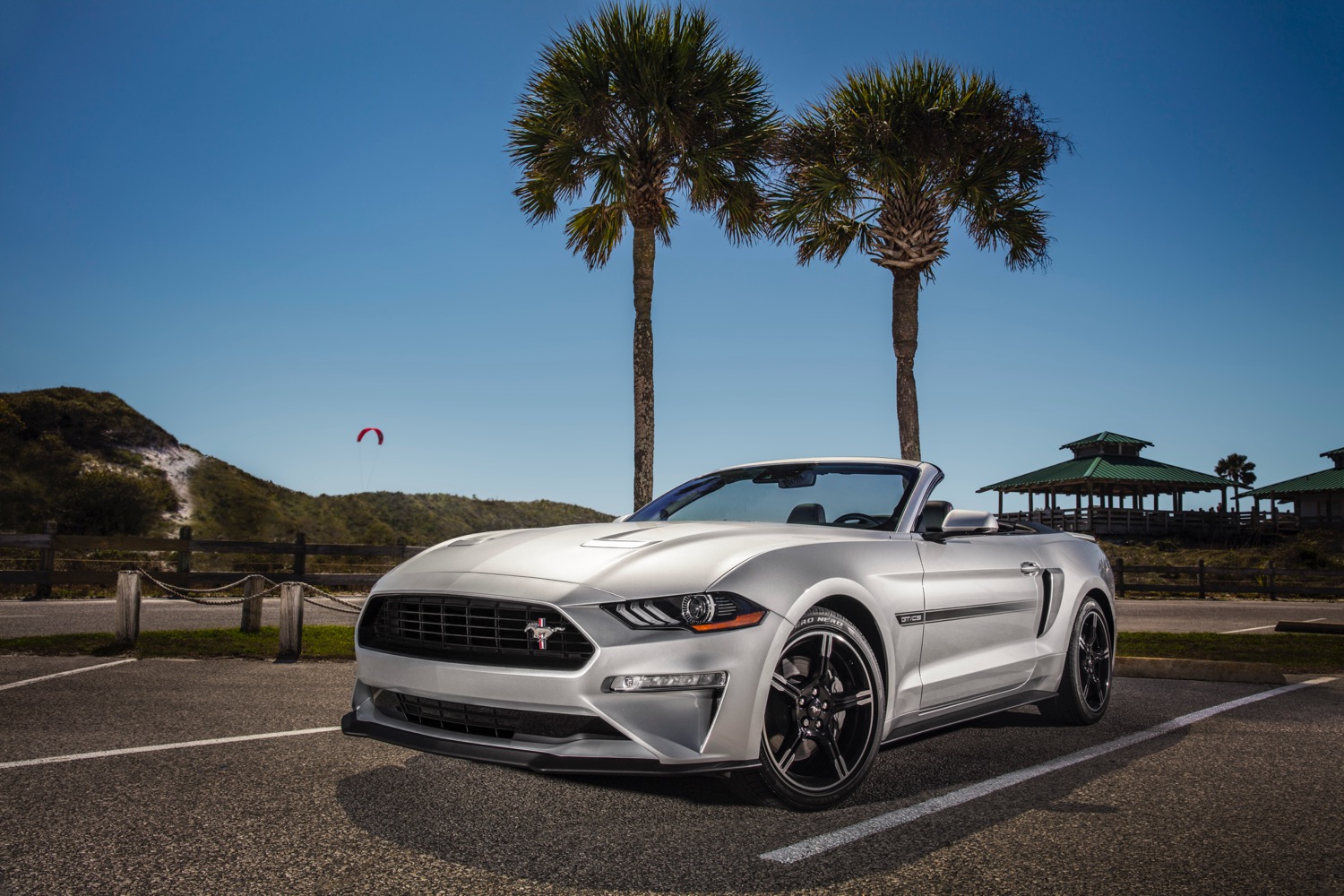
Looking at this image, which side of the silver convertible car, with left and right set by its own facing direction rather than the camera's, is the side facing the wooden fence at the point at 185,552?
right

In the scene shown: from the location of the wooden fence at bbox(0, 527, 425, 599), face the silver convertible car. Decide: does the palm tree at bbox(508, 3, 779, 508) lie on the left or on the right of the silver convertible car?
left

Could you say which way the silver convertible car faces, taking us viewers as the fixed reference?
facing the viewer and to the left of the viewer

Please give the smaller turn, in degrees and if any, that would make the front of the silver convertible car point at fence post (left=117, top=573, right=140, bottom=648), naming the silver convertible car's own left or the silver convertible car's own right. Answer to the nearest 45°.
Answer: approximately 90° to the silver convertible car's own right

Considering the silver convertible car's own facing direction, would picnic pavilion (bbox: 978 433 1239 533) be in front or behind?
behind

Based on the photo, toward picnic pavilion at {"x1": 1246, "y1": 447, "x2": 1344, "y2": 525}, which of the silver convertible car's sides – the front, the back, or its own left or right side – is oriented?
back

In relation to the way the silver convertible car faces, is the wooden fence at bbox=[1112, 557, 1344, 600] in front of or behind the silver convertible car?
behind

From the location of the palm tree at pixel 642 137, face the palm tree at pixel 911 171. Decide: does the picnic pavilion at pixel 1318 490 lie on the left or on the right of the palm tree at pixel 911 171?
left

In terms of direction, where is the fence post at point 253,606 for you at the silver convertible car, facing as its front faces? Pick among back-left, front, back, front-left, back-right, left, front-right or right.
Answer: right

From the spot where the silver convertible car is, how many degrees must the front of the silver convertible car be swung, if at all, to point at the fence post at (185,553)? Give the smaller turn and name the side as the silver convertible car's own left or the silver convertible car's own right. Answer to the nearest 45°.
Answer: approximately 90° to the silver convertible car's own right

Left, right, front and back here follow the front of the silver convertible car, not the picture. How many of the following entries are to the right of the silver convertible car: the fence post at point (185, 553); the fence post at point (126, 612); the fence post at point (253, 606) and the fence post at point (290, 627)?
4

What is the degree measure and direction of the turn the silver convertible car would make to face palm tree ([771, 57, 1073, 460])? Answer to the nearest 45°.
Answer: approximately 135° to its right

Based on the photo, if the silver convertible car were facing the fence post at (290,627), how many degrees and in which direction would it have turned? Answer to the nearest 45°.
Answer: approximately 90° to its right

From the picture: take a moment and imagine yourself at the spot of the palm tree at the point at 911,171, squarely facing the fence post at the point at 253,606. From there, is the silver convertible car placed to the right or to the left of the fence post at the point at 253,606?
left
